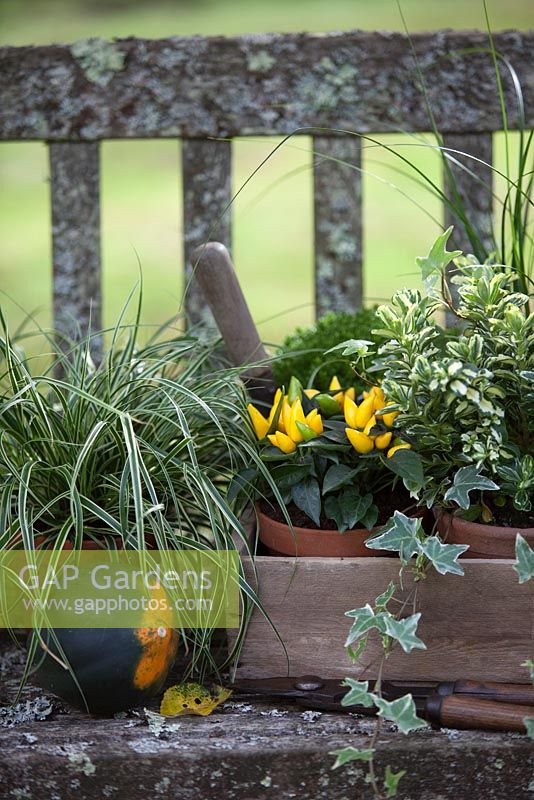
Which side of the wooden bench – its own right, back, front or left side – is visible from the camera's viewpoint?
front
